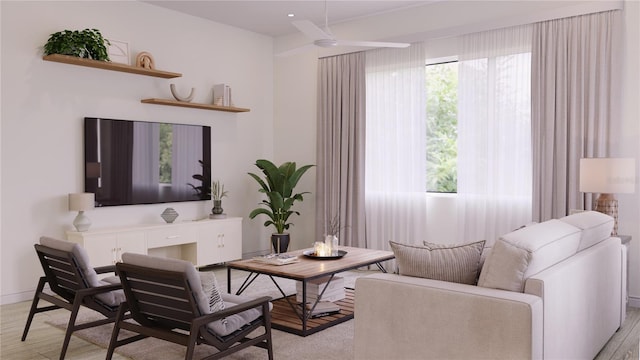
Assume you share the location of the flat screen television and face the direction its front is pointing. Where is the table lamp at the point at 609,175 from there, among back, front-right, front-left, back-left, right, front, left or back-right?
front

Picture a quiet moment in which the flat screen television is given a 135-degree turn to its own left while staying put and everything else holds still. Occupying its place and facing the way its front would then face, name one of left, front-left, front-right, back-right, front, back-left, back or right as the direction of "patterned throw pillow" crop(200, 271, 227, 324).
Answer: back

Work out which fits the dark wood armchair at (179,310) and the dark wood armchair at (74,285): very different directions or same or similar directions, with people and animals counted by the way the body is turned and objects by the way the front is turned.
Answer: same or similar directions

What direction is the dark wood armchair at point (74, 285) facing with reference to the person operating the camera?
facing away from the viewer and to the right of the viewer

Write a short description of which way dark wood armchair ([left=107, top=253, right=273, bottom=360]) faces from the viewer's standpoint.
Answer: facing away from the viewer and to the right of the viewer

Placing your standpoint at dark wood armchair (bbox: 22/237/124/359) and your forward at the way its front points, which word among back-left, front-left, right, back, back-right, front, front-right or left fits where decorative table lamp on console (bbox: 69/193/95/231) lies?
front-left

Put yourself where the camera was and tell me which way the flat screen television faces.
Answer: facing the viewer and to the right of the viewer

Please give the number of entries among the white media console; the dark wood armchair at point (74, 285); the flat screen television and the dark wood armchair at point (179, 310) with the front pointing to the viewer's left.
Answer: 0

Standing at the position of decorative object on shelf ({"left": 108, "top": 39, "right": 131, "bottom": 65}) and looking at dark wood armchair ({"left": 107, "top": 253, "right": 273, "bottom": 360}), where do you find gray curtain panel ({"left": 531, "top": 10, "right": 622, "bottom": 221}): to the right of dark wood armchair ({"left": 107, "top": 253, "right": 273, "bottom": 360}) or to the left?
left

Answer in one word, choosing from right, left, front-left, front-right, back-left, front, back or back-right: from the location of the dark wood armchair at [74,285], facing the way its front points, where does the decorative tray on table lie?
front-right

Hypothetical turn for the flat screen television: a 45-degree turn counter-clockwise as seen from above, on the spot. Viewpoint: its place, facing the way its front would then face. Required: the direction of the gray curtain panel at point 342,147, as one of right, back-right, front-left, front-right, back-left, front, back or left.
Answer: front

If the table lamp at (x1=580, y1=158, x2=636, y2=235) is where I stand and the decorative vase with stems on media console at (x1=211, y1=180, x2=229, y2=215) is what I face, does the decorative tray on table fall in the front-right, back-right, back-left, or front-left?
front-left
